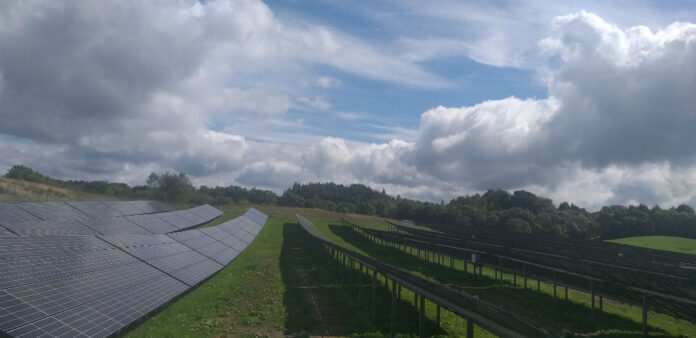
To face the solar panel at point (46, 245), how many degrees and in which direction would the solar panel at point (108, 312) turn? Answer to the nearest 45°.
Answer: approximately 180°

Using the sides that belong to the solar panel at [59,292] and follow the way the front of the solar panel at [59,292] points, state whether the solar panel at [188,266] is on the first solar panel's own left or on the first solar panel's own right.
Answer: on the first solar panel's own left

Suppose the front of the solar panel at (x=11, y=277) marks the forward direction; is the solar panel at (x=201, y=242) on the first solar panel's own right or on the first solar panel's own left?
on the first solar panel's own left

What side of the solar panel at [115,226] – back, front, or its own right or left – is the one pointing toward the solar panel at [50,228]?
right

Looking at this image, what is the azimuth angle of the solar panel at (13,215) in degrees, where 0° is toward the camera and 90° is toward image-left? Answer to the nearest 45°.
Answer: approximately 315°

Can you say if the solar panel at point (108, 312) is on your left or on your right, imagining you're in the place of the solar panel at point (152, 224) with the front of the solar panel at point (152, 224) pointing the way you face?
on your right

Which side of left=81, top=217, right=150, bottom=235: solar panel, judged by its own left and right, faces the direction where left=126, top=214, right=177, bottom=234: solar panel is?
left

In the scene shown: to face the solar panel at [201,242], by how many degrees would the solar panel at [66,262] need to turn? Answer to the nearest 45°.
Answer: approximately 90° to its left

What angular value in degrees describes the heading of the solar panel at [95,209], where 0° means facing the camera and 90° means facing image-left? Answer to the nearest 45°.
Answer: approximately 315°

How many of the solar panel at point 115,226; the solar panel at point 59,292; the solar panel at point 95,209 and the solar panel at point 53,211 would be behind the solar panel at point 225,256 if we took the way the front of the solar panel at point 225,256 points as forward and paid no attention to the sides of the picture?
3

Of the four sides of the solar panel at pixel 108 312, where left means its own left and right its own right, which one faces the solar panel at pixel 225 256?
left

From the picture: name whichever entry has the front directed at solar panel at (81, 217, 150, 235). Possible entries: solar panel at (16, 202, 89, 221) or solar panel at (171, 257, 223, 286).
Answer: solar panel at (16, 202, 89, 221)
